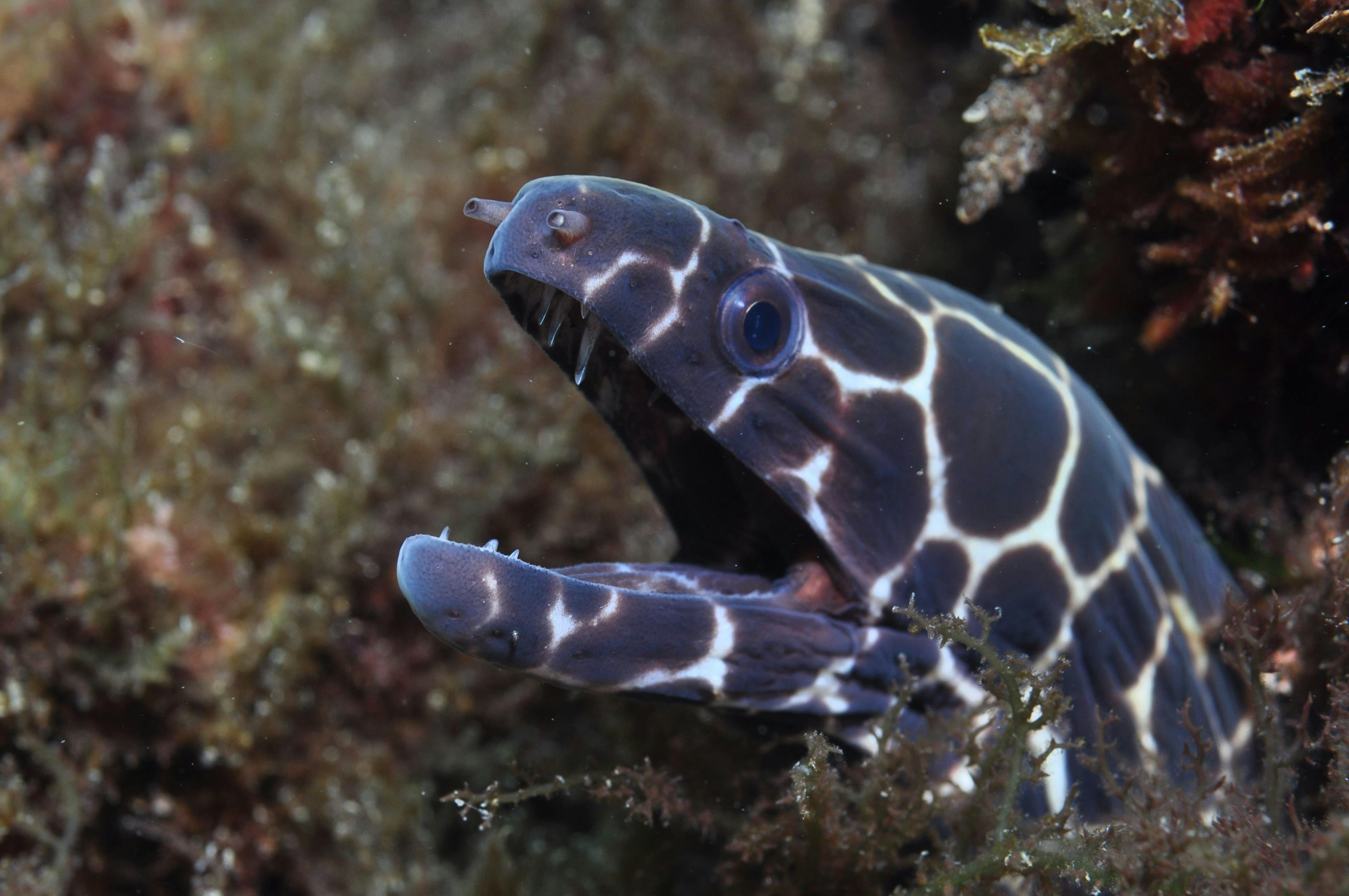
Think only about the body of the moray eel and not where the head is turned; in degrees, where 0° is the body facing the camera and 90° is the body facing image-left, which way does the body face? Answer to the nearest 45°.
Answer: approximately 90°
